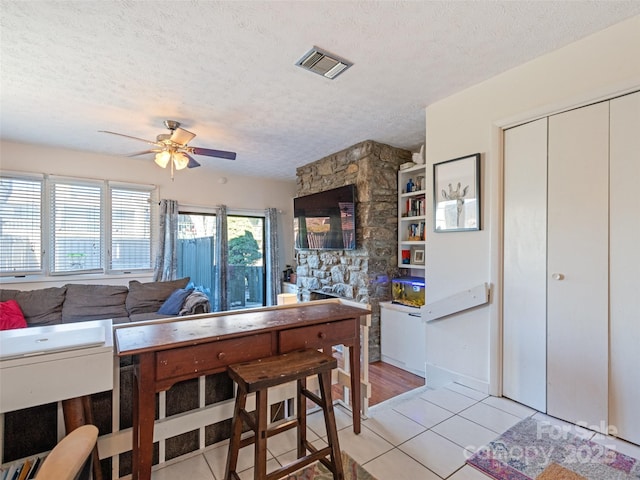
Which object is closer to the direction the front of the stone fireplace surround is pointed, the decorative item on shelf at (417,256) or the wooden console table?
the wooden console table

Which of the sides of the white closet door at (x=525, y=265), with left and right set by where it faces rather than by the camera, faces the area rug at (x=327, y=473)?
front

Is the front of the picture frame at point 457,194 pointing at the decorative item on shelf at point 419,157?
no

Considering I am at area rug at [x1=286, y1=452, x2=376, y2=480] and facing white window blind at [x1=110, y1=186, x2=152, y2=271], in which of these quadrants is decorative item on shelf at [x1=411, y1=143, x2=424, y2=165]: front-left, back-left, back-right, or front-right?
front-right

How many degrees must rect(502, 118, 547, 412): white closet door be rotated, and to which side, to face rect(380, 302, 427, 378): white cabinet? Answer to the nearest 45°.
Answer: approximately 90° to its right

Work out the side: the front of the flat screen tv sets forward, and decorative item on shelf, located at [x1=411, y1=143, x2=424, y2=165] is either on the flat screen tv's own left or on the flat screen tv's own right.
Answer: on the flat screen tv's own left

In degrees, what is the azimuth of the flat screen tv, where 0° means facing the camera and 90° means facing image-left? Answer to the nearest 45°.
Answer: approximately 45°

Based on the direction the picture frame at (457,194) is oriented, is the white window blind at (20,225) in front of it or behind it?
in front

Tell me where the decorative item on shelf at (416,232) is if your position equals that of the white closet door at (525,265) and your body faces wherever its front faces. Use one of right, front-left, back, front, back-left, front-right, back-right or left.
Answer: right

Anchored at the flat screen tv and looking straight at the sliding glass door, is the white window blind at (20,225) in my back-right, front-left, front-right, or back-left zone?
front-left

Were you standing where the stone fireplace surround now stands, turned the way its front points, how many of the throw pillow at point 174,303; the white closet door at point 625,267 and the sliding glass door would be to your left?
1

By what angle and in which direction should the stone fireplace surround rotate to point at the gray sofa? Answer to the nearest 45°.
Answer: approximately 45° to its right

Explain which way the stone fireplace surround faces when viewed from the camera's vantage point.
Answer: facing the viewer and to the left of the viewer

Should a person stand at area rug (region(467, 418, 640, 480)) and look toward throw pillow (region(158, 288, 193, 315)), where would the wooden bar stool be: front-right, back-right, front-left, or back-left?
front-left
